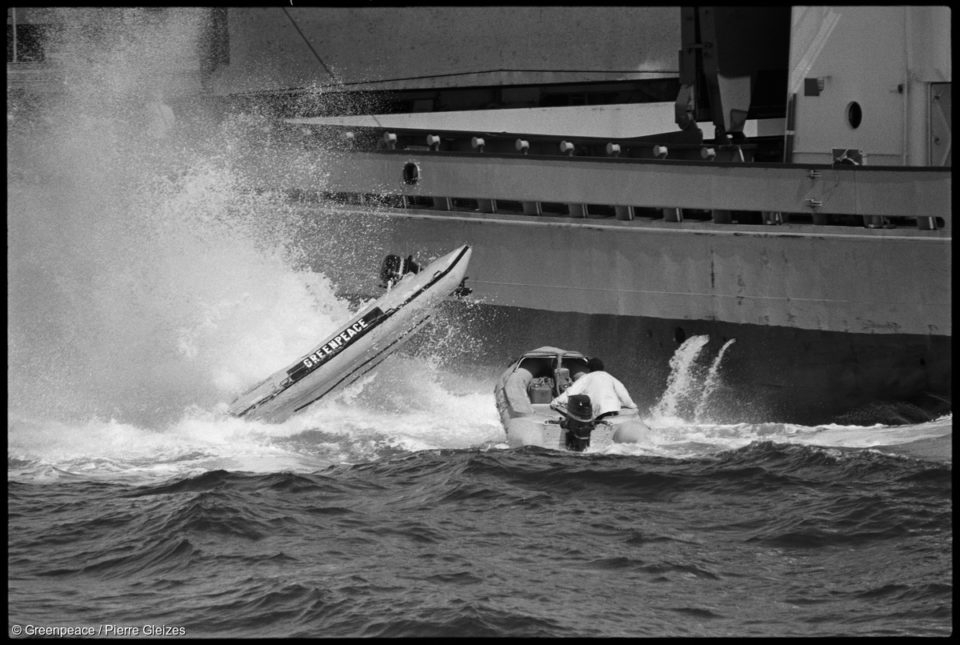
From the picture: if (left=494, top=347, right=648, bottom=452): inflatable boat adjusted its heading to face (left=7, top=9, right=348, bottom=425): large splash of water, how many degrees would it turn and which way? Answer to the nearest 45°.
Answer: approximately 45° to its left

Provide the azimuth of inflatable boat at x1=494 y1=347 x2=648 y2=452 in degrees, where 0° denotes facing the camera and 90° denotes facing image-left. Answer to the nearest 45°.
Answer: approximately 180°

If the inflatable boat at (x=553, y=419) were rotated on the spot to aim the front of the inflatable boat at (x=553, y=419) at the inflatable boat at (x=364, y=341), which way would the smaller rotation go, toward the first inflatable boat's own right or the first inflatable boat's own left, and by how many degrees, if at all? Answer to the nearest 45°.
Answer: approximately 45° to the first inflatable boat's own left
